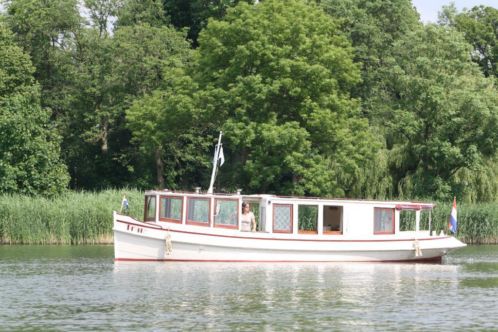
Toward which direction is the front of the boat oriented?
to the viewer's left
